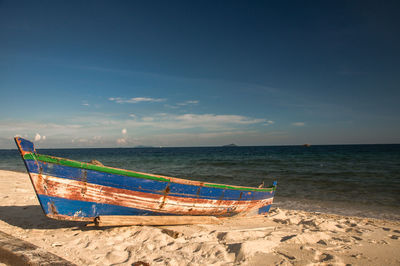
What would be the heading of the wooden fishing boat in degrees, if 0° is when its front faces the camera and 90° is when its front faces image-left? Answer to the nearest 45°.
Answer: approximately 90°
